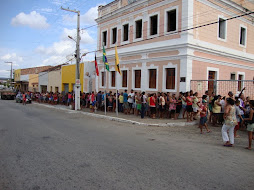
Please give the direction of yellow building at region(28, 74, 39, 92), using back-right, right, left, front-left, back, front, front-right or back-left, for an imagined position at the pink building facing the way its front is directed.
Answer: right

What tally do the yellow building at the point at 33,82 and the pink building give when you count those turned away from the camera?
0

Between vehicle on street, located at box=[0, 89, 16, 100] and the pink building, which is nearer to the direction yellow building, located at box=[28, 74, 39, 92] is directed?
the vehicle on street

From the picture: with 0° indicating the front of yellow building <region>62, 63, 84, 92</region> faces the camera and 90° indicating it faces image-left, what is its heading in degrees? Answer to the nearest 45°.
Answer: approximately 45°

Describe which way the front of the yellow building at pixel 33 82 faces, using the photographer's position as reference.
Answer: facing the viewer and to the left of the viewer

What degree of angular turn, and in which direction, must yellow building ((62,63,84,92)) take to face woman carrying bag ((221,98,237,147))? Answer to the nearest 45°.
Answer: approximately 45° to its left

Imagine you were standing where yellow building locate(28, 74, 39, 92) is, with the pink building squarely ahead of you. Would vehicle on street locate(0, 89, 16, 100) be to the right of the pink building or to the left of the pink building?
right

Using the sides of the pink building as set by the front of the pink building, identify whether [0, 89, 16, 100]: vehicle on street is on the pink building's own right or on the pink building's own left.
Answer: on the pink building's own right

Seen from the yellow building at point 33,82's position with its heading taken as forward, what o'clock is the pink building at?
The pink building is roughly at 10 o'clock from the yellow building.

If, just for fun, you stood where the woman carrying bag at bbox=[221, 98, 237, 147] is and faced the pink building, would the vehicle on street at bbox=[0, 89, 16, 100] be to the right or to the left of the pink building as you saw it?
left

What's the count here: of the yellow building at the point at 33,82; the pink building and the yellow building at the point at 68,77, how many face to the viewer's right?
0

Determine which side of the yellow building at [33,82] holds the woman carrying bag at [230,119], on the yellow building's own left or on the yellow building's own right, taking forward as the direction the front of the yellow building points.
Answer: on the yellow building's own left

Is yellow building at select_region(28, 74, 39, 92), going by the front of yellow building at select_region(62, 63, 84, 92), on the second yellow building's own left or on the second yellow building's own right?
on the second yellow building's own right
